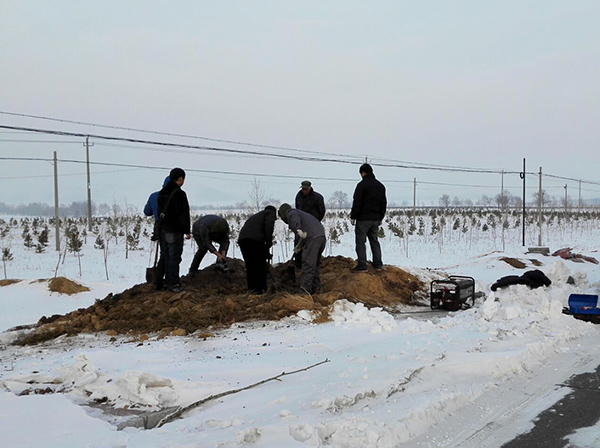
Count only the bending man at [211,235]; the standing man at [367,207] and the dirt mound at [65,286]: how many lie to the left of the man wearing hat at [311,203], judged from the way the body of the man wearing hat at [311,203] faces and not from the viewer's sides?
1

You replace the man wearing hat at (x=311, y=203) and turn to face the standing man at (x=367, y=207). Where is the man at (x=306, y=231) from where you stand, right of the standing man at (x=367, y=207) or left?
right

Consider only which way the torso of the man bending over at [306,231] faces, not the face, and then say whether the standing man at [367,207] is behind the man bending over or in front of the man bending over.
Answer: behind

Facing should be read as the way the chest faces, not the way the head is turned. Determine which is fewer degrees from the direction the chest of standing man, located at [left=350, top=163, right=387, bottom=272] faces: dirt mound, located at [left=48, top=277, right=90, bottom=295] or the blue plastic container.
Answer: the dirt mound

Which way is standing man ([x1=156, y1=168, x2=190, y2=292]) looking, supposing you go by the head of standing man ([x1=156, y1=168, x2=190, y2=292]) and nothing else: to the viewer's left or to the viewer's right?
to the viewer's right

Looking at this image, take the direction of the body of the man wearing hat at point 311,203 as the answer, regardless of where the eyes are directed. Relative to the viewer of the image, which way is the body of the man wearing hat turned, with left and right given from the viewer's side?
facing the viewer and to the left of the viewer

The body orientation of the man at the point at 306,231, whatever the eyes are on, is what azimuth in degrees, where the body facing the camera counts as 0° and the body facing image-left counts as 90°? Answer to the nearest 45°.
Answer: approximately 90°

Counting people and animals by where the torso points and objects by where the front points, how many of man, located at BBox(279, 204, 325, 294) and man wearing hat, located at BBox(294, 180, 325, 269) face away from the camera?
0

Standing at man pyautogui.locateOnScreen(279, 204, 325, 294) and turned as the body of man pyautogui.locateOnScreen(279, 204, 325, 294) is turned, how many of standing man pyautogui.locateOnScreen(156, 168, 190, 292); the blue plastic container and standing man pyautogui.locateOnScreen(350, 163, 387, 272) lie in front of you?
1

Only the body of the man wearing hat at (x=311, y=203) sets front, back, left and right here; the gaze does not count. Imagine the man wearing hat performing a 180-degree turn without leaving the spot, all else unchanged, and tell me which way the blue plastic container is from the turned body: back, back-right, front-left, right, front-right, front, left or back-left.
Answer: right

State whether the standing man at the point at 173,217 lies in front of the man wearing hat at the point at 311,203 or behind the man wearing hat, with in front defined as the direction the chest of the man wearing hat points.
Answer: in front

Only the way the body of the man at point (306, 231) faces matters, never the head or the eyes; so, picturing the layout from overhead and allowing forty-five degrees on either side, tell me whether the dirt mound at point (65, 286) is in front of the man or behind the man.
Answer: in front
